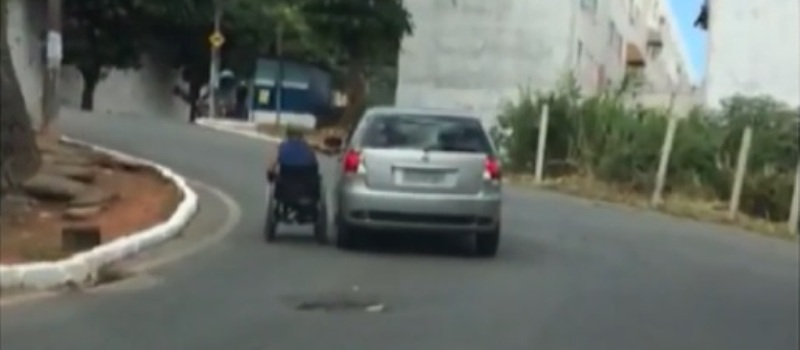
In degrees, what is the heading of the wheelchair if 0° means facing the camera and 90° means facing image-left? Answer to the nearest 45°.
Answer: approximately 180°

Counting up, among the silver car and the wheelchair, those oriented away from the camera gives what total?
2

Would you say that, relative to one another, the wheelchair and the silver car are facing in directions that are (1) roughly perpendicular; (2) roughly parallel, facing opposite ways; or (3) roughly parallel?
roughly parallel

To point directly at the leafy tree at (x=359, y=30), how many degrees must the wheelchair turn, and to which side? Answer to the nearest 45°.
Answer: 0° — it already faces it

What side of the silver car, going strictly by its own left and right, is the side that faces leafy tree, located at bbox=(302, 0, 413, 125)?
front

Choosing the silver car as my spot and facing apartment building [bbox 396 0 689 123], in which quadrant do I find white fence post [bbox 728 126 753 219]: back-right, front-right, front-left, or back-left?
front-right

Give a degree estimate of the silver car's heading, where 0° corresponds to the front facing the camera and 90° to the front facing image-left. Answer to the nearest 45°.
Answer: approximately 180°
